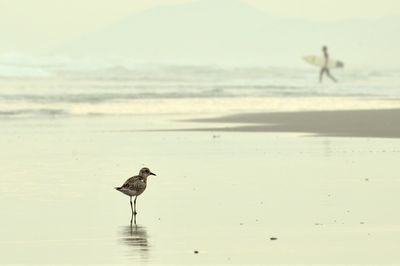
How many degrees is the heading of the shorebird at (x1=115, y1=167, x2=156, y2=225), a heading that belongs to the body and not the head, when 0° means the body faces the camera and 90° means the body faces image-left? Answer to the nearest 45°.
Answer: approximately 270°
